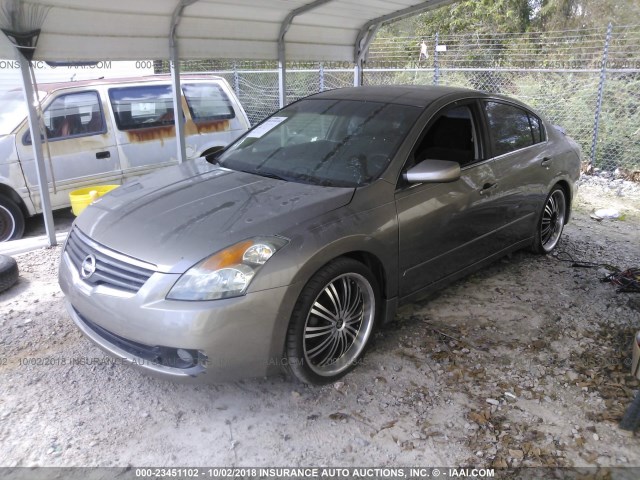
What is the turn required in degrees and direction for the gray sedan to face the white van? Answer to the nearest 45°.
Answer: approximately 90° to its right

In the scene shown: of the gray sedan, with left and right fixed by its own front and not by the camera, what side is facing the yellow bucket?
right

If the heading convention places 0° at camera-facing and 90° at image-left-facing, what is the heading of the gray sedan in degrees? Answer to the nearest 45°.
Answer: approximately 45°

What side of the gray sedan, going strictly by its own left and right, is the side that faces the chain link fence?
back

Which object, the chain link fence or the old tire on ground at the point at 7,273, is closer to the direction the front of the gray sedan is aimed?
the old tire on ground

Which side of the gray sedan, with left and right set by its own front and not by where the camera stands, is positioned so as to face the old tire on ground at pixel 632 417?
left

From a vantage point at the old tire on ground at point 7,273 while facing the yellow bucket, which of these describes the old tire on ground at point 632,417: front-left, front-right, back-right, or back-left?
back-right
